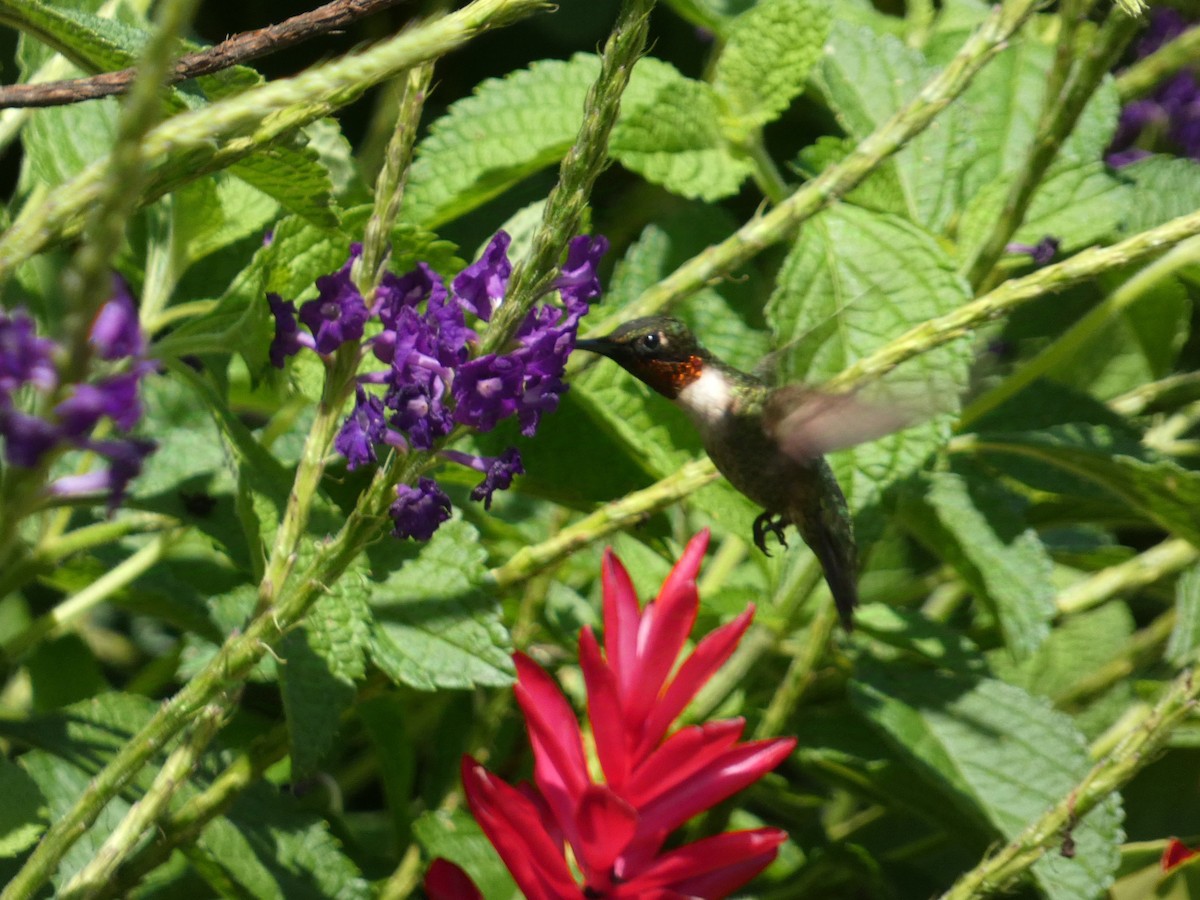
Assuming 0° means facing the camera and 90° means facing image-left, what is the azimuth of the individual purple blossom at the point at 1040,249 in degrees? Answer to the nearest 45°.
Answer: approximately 270°

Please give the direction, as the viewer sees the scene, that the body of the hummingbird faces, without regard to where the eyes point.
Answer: to the viewer's left

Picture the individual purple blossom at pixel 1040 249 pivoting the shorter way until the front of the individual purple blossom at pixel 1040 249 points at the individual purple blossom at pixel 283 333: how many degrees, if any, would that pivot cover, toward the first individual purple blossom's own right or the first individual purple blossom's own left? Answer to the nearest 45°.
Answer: approximately 135° to the first individual purple blossom's own right

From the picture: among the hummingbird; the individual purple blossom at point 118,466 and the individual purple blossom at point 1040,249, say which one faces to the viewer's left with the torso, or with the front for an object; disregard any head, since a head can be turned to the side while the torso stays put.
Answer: the hummingbird
